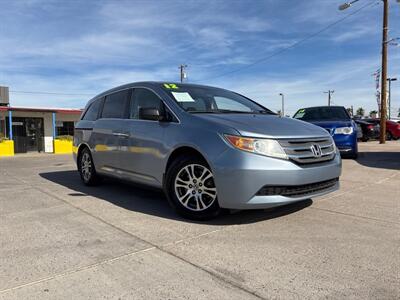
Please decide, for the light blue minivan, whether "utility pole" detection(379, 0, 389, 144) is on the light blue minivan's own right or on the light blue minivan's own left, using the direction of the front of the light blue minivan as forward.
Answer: on the light blue minivan's own left

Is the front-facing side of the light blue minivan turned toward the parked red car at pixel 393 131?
no

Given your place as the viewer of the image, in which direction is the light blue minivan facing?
facing the viewer and to the right of the viewer

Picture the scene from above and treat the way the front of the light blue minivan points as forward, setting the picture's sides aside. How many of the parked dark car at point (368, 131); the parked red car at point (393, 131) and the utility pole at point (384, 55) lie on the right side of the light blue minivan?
0

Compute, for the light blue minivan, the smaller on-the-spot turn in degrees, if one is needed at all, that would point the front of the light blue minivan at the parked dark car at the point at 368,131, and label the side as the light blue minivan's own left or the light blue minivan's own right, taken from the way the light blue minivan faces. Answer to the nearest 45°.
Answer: approximately 90° to the light blue minivan's own left
